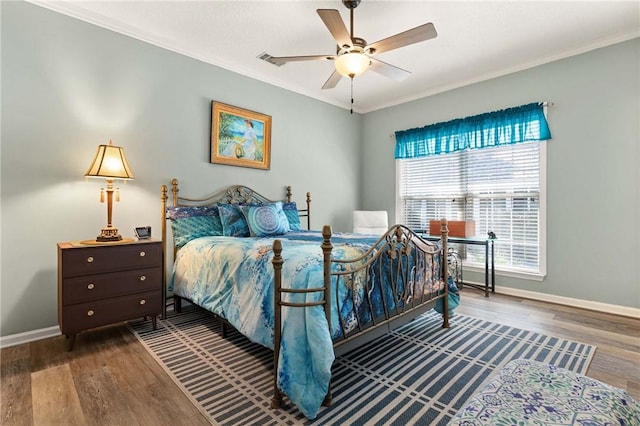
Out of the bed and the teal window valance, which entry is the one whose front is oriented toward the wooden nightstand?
the teal window valance

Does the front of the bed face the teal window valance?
no

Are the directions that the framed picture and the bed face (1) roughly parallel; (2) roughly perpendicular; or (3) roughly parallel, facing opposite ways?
roughly parallel

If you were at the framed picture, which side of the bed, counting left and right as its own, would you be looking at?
back

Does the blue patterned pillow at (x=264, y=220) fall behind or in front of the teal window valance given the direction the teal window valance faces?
in front

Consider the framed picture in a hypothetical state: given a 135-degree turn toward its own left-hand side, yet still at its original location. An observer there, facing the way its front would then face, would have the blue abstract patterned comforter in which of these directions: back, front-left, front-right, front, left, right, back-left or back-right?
back

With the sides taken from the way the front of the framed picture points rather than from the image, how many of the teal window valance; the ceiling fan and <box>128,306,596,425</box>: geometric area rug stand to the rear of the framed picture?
0

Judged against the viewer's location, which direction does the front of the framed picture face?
facing the viewer and to the right of the viewer

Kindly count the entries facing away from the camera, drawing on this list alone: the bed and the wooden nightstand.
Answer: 0

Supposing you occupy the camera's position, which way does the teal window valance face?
facing the viewer and to the left of the viewer

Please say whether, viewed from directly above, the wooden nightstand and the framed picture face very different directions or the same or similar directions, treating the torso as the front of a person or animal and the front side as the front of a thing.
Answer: same or similar directions

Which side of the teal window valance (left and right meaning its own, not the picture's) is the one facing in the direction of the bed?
front

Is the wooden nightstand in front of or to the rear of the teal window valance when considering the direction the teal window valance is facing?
in front

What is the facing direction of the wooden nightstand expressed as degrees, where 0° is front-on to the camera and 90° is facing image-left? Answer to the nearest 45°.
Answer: approximately 315°
